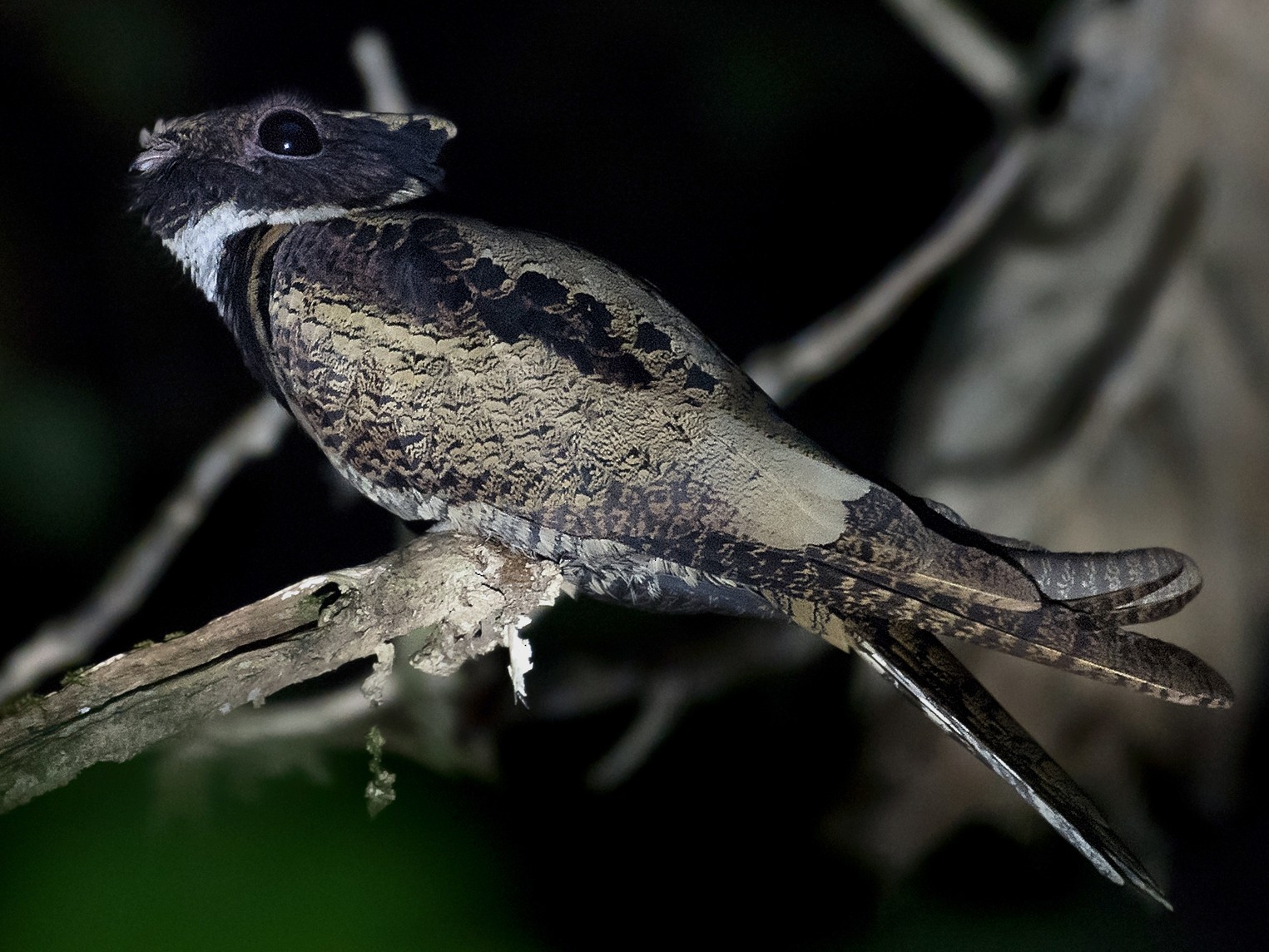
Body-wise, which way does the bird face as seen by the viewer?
to the viewer's left

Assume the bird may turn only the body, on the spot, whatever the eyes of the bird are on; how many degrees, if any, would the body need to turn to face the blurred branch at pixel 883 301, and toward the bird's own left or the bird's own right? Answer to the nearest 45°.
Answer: approximately 90° to the bird's own right

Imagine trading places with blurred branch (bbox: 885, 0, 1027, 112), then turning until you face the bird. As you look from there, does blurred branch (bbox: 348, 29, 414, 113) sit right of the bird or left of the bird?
right

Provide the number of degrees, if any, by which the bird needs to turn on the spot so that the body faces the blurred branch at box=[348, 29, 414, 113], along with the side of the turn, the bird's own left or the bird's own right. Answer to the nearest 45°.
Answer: approximately 45° to the bird's own right

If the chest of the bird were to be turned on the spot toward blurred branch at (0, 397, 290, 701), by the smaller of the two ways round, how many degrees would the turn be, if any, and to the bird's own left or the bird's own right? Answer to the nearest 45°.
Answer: approximately 45° to the bird's own right

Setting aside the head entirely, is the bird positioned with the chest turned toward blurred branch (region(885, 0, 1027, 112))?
no
